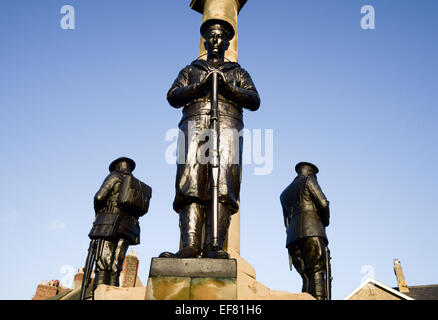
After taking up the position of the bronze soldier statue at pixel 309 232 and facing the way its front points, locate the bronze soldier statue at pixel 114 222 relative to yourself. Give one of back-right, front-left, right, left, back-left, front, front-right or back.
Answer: back-left

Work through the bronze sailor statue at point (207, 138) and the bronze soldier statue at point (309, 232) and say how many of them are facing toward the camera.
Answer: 1

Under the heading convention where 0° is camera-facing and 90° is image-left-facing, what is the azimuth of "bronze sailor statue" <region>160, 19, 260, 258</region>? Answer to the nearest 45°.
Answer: approximately 0°

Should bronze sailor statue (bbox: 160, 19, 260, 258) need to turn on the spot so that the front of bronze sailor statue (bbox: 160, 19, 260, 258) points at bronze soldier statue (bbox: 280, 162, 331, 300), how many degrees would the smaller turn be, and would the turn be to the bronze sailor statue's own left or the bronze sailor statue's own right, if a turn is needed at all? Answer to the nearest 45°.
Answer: approximately 135° to the bronze sailor statue's own left

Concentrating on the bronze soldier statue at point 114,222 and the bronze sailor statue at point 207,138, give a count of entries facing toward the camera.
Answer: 1

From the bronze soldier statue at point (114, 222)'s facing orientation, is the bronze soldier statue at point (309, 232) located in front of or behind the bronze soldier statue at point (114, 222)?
behind

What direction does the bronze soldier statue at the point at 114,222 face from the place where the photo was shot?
facing away from the viewer and to the left of the viewer

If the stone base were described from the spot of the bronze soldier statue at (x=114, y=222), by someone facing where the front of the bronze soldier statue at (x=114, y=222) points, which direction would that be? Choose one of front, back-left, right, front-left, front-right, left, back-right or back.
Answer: back

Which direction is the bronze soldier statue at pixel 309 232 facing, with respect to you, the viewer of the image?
facing away from the viewer and to the right of the viewer
